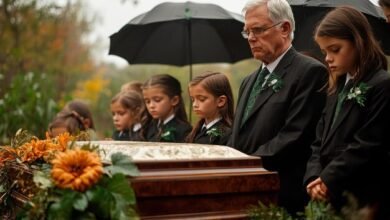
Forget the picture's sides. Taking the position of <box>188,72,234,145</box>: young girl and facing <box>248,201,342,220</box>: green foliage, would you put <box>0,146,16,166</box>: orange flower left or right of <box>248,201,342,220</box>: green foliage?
right

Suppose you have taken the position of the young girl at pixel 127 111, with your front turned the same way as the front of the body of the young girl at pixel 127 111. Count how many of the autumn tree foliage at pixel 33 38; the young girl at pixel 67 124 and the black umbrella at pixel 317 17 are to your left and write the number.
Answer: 1

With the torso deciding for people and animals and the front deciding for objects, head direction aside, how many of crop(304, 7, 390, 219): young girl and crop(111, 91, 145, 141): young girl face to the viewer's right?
0

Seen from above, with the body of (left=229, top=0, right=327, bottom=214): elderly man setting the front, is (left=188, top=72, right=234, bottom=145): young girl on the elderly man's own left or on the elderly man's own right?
on the elderly man's own right

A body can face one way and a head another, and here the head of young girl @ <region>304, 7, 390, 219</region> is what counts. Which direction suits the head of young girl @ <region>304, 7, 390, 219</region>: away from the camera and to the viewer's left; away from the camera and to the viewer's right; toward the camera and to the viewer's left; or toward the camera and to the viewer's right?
toward the camera and to the viewer's left

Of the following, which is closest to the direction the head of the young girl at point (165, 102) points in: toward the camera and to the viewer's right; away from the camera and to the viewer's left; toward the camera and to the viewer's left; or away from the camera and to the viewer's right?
toward the camera and to the viewer's left

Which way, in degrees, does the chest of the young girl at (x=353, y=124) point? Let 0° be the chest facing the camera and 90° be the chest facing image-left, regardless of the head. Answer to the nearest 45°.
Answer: approximately 45°

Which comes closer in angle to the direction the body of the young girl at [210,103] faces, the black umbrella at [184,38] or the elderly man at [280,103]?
the elderly man

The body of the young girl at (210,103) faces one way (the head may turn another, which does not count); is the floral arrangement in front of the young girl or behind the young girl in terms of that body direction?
in front

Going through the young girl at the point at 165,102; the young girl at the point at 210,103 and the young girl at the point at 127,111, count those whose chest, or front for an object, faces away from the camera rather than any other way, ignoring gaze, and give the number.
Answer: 0

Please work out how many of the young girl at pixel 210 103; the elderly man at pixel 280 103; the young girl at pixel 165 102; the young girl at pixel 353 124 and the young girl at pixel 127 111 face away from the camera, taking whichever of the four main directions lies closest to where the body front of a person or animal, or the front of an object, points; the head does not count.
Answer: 0

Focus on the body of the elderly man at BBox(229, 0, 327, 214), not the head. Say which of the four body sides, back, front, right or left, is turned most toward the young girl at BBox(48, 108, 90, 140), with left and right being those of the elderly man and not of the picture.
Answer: right

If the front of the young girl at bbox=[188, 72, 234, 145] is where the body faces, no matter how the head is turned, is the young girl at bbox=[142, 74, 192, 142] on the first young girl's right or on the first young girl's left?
on the first young girl's right

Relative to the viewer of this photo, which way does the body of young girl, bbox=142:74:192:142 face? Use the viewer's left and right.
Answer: facing the viewer and to the left of the viewer
